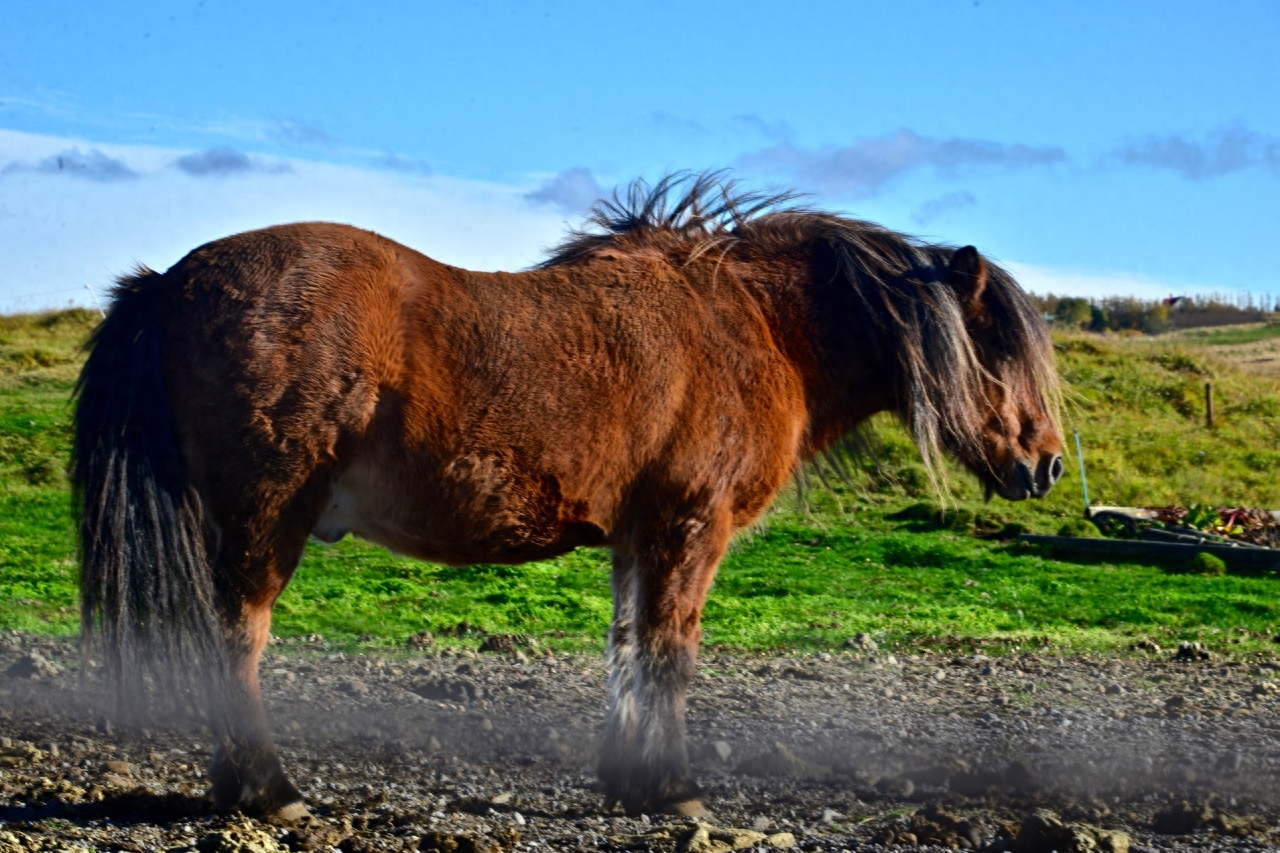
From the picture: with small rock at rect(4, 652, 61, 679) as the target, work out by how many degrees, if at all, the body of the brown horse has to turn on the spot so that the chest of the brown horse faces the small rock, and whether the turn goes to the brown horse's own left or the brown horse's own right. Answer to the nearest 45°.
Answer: approximately 135° to the brown horse's own left

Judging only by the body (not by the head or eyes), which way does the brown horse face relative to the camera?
to the viewer's right

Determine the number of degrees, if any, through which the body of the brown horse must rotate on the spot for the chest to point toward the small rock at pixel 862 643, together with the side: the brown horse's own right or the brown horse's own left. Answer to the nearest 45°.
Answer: approximately 45° to the brown horse's own left

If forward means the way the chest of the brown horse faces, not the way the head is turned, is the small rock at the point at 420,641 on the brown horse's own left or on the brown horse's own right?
on the brown horse's own left

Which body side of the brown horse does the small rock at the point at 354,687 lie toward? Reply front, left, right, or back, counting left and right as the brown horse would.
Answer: left

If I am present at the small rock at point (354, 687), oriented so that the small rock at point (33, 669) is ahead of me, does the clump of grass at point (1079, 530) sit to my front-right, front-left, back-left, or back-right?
back-right

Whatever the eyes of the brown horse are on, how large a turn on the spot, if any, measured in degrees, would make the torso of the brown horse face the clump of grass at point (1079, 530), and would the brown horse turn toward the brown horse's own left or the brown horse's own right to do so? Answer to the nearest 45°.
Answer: approximately 45° to the brown horse's own left

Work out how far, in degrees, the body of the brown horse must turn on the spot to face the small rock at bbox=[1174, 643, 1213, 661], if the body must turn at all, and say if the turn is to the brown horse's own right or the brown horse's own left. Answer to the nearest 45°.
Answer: approximately 45° to the brown horse's own left
